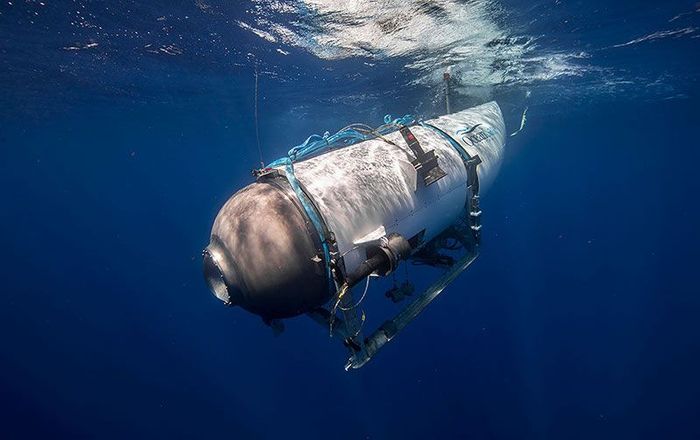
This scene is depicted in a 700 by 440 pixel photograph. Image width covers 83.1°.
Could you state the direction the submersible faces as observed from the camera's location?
facing the viewer and to the left of the viewer
